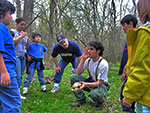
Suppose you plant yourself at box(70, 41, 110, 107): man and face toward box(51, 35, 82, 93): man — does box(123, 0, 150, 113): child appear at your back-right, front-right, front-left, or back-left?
back-left

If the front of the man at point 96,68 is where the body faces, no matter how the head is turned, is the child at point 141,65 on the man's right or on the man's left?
on the man's left

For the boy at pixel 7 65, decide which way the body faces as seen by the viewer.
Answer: to the viewer's right

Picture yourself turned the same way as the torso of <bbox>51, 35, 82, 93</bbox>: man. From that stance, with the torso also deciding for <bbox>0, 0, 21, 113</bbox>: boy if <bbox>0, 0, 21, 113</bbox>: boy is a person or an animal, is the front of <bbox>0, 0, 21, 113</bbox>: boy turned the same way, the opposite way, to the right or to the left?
to the left

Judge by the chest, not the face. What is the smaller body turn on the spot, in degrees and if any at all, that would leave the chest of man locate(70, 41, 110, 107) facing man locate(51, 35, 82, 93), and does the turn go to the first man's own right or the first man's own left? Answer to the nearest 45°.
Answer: approximately 90° to the first man's own right

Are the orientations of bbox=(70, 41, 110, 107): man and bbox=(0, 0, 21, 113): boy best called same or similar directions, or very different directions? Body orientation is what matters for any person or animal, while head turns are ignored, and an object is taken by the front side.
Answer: very different directions

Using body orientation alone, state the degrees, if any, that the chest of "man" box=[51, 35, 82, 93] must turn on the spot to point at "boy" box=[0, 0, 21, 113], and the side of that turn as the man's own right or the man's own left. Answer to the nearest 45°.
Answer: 0° — they already face them

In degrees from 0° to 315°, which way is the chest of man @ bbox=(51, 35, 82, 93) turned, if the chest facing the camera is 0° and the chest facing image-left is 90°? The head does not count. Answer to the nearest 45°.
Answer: approximately 0°

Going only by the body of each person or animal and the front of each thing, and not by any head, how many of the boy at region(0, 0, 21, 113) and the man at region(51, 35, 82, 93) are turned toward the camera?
1

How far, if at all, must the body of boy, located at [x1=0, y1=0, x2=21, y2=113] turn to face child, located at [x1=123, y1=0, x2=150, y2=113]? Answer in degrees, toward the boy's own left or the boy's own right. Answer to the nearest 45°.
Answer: approximately 45° to the boy's own right

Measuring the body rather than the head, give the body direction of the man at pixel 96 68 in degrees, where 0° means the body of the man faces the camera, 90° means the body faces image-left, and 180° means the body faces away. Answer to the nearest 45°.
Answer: approximately 45°
